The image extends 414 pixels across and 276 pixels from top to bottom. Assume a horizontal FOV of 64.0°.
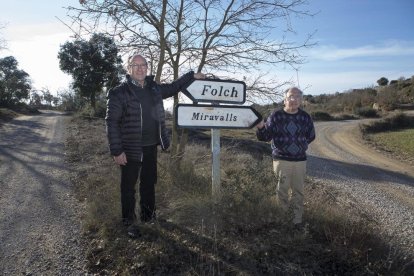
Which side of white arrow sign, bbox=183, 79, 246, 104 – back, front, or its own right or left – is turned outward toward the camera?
front

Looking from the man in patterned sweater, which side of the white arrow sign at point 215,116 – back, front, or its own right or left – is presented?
left

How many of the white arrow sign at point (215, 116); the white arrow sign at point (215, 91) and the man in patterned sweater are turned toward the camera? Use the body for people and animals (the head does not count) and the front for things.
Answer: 3

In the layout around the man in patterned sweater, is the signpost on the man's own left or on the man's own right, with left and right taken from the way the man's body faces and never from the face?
on the man's own right

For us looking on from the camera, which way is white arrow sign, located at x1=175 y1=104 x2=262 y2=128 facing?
facing the viewer

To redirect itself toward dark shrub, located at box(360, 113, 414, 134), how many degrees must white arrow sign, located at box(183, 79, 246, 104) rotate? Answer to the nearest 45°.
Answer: approximately 135° to its left

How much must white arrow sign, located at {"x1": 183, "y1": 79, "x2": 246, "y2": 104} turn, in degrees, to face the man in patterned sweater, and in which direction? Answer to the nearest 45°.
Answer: approximately 90° to its left

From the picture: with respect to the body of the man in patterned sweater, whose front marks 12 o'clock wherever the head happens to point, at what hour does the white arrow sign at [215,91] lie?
The white arrow sign is roughly at 3 o'clock from the man in patterned sweater.

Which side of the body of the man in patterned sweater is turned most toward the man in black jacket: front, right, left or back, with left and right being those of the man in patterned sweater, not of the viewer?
right
